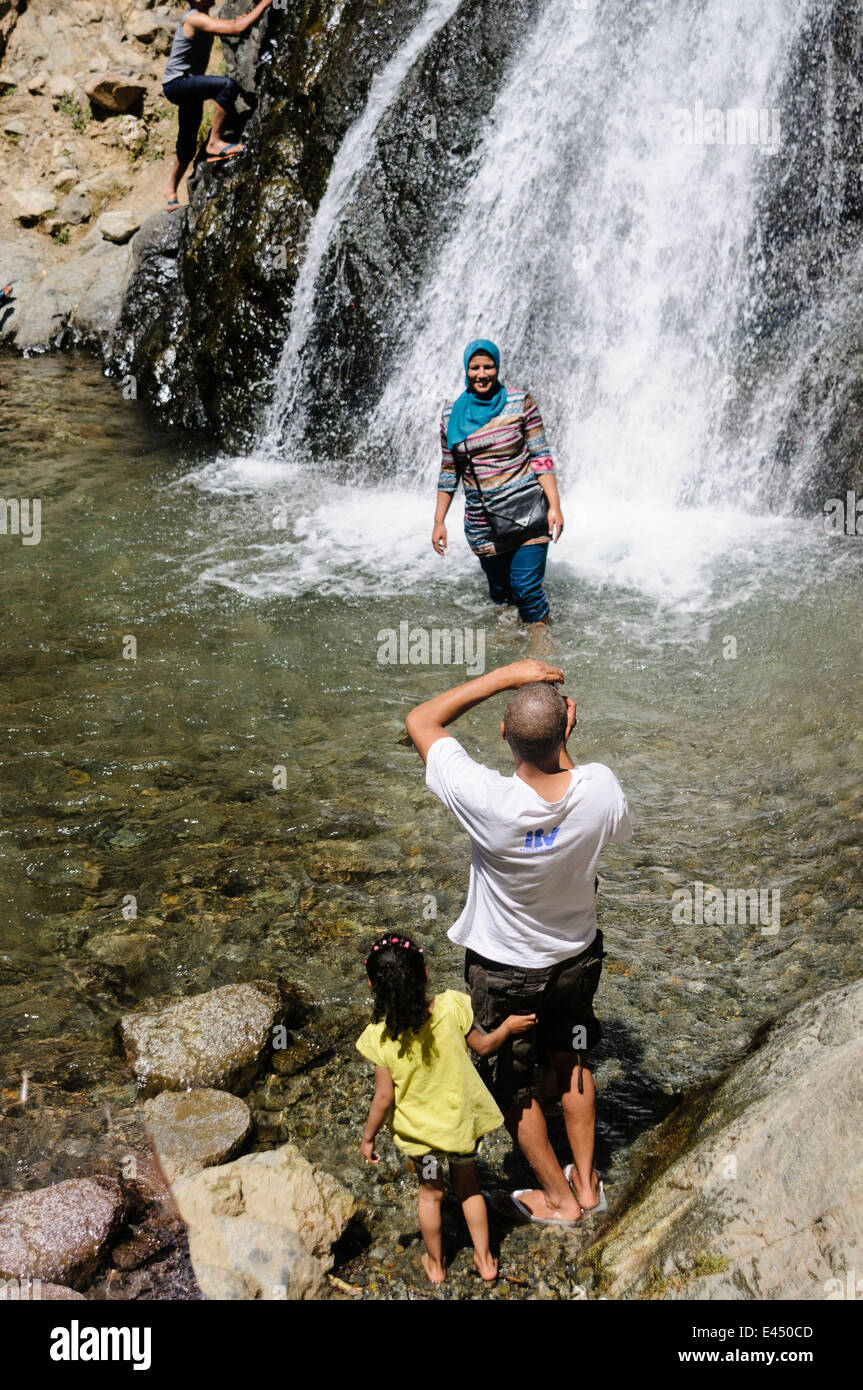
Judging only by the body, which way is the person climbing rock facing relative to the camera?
to the viewer's right

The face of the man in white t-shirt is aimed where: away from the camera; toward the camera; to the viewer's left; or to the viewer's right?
away from the camera

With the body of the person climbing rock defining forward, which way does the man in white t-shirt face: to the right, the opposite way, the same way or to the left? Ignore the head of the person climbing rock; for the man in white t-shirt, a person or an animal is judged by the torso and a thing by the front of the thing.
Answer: to the left

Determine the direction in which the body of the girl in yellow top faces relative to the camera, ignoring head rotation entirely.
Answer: away from the camera

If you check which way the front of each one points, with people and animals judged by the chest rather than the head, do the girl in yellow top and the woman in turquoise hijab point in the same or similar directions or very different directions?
very different directions

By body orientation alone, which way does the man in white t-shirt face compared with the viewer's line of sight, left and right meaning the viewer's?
facing away from the viewer

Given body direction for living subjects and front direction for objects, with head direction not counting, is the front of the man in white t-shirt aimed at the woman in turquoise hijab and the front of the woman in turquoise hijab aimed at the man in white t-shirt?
yes

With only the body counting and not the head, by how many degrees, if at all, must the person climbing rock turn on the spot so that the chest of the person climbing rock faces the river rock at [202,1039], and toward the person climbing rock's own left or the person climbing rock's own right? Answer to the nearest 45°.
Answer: approximately 90° to the person climbing rock's own right

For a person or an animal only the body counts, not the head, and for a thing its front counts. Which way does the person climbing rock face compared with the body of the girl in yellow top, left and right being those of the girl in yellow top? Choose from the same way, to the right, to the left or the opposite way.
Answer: to the right

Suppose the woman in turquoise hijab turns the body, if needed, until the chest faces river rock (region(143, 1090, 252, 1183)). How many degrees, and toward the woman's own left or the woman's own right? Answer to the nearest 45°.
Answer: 0° — they already face it
